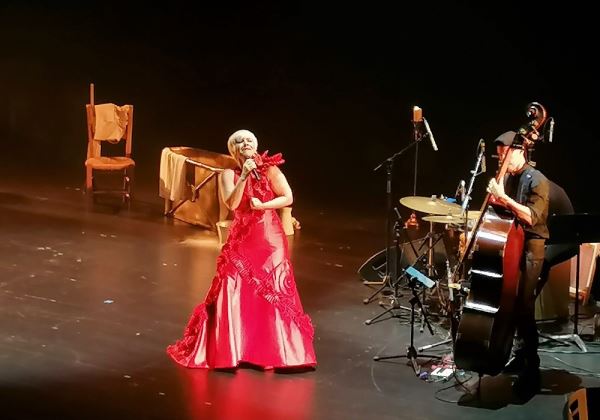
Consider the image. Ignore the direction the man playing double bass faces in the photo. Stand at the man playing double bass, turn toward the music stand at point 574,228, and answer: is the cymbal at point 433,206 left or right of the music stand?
left

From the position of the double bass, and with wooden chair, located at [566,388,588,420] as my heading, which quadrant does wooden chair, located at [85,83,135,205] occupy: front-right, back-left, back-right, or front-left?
back-right

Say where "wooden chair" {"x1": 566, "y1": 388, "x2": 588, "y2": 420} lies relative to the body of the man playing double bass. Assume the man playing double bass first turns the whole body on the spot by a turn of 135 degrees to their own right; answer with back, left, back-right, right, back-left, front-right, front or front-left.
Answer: back-right

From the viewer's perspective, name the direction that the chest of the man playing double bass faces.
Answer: to the viewer's left

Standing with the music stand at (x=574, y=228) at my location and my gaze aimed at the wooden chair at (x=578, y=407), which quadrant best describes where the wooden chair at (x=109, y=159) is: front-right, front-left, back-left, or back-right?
back-right
